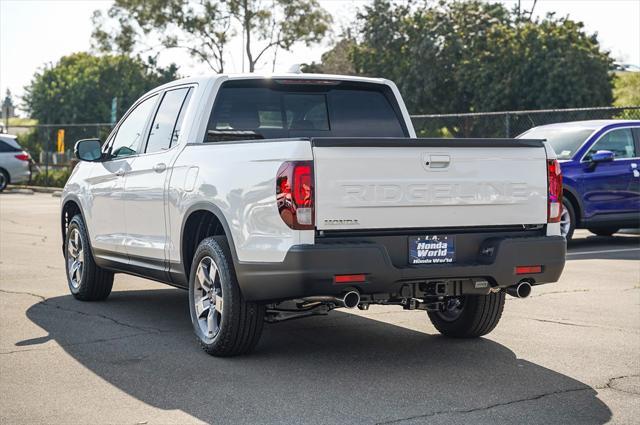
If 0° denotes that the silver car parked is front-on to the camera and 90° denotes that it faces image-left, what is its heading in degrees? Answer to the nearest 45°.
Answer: approximately 90°

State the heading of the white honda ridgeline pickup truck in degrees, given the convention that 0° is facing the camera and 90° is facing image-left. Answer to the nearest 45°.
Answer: approximately 135°

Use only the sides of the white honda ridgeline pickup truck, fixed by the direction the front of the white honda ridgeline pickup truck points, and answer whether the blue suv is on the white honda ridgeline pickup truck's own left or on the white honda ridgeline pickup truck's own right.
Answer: on the white honda ridgeline pickup truck's own right

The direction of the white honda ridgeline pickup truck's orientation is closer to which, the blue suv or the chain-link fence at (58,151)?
the chain-link fence

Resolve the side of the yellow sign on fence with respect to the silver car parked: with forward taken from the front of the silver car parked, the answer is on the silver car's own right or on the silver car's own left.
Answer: on the silver car's own right

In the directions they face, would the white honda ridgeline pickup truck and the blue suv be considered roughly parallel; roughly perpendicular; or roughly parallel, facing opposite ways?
roughly perpendicular

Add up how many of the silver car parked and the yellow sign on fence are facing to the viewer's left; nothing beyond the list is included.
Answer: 1

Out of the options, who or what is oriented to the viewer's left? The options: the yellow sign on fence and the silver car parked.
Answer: the silver car parked
